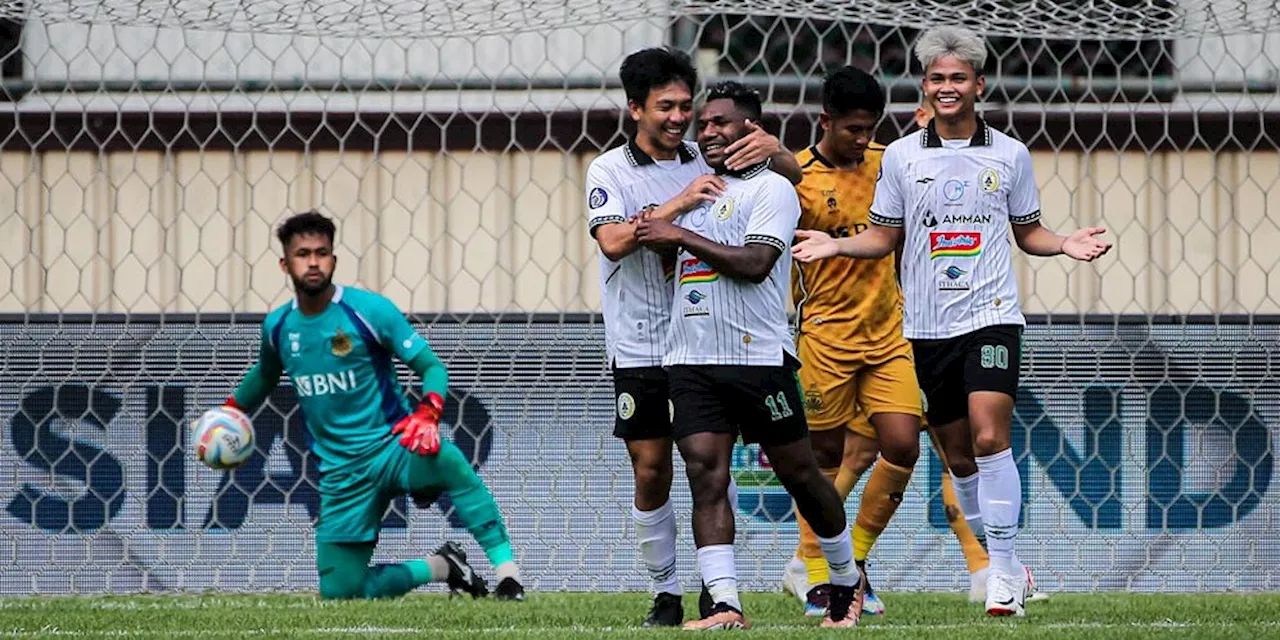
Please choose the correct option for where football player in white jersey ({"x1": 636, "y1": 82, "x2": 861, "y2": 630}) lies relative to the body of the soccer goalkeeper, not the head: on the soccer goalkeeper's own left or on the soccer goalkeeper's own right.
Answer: on the soccer goalkeeper's own left

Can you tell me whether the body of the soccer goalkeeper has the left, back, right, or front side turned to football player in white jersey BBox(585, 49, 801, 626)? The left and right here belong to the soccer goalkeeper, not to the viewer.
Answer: left

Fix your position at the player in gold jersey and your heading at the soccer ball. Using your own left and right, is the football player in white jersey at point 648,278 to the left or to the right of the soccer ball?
left

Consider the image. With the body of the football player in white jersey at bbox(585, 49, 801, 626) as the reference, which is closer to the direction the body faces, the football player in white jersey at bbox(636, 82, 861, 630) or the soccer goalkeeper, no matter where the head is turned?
the football player in white jersey

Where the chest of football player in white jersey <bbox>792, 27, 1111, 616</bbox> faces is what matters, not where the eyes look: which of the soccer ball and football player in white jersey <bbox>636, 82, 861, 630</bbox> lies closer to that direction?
the football player in white jersey

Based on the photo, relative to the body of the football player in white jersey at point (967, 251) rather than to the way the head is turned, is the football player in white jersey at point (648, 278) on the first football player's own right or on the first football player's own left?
on the first football player's own right

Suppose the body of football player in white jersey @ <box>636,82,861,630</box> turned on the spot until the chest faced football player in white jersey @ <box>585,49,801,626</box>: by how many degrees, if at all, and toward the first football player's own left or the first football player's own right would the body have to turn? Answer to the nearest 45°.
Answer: approximately 90° to the first football player's own right

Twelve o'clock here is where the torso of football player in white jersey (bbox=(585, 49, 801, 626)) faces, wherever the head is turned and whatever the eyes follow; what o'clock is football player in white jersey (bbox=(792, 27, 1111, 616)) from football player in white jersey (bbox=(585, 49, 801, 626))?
football player in white jersey (bbox=(792, 27, 1111, 616)) is roughly at 10 o'clock from football player in white jersey (bbox=(585, 49, 801, 626)).

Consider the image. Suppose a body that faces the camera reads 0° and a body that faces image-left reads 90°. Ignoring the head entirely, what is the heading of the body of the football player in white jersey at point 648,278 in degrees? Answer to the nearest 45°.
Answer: approximately 315°
